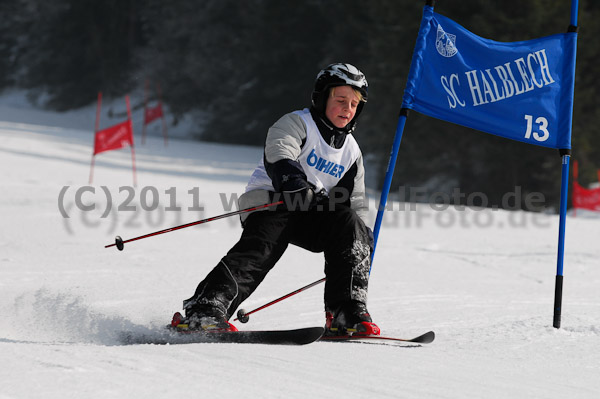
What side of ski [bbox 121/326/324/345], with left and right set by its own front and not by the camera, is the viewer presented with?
right

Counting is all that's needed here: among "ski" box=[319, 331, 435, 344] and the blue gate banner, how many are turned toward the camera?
1

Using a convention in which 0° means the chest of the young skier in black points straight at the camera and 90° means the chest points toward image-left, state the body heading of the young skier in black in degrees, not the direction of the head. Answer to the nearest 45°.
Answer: approximately 315°

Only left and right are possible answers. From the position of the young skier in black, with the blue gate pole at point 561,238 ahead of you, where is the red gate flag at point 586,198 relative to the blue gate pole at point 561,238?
left

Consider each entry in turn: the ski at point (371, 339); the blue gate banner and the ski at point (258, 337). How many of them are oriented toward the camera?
1

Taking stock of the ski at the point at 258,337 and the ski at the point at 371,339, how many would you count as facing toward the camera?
0

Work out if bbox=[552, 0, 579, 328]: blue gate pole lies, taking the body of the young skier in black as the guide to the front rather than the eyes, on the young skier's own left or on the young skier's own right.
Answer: on the young skier's own left

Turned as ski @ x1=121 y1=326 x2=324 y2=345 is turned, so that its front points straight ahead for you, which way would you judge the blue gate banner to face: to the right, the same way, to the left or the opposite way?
to the right

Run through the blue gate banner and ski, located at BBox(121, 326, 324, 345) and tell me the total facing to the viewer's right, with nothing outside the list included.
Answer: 1

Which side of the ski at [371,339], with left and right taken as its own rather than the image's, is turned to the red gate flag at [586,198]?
left

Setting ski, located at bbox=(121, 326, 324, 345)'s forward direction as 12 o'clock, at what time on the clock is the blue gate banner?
The blue gate banner is roughly at 11 o'clock from the ski.

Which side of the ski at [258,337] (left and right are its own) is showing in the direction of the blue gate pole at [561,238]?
front

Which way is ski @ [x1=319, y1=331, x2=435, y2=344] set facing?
to the viewer's right
